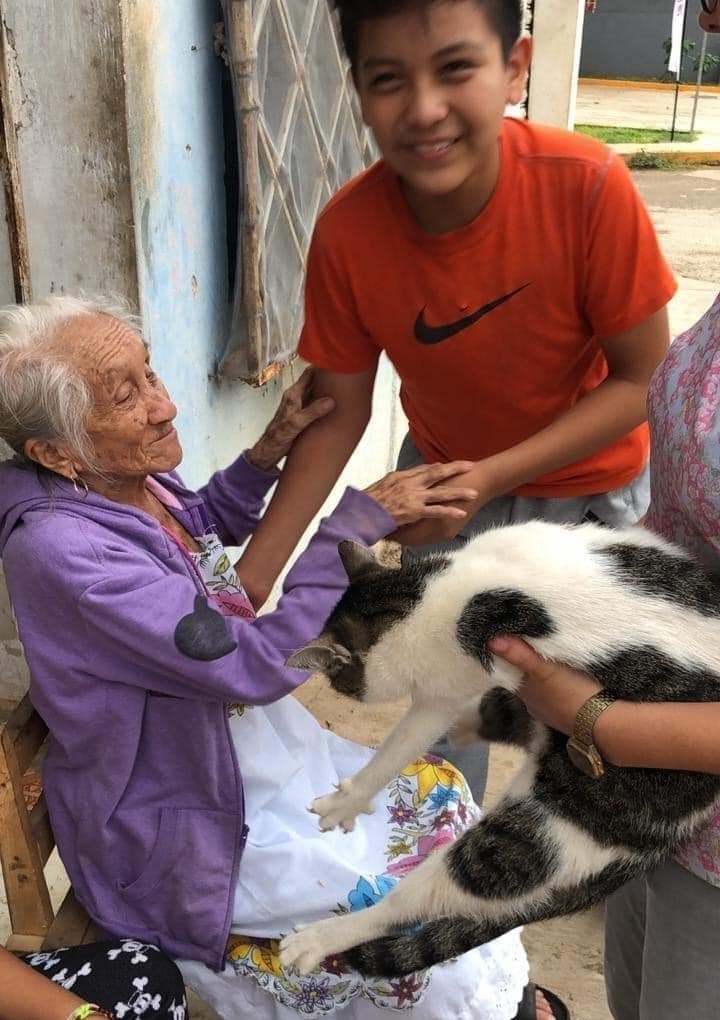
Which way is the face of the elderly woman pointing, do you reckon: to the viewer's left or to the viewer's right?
to the viewer's right

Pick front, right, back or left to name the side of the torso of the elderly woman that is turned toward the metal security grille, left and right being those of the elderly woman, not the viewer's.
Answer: left

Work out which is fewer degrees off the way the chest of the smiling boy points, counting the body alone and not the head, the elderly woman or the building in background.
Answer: the elderly woman

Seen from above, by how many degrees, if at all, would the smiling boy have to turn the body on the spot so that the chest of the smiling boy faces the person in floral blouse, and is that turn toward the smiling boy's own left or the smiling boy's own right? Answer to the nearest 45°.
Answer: approximately 45° to the smiling boy's own left

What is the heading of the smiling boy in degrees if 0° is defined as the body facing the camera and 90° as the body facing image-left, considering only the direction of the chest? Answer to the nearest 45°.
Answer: approximately 45°

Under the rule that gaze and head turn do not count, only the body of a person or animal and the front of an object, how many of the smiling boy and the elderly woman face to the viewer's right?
1

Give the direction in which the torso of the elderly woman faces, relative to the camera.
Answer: to the viewer's right
